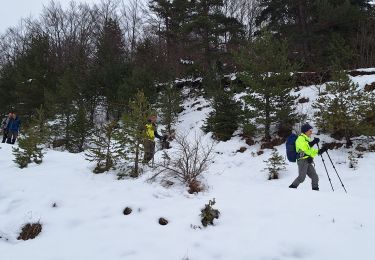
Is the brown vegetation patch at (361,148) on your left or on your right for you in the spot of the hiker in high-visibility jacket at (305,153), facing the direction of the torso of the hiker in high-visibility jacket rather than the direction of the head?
on your left

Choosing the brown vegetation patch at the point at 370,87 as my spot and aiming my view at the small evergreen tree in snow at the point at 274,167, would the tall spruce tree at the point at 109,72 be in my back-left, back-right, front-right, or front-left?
front-right

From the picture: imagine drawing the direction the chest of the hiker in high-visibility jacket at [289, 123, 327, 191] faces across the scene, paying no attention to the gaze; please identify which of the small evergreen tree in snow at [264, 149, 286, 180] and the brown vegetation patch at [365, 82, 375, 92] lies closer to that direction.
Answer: the brown vegetation patch

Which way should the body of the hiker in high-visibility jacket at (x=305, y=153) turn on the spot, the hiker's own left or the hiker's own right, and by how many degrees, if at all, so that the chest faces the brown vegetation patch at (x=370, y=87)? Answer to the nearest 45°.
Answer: approximately 90° to the hiker's own left

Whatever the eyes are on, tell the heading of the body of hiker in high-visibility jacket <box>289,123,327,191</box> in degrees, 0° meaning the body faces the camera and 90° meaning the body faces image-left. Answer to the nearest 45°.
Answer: approximately 270°

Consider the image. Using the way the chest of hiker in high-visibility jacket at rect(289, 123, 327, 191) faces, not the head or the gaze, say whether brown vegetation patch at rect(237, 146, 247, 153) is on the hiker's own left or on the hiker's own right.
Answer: on the hiker's own left

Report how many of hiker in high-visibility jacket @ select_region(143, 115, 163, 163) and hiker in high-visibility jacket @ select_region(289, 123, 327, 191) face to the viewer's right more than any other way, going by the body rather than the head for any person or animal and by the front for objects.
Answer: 2

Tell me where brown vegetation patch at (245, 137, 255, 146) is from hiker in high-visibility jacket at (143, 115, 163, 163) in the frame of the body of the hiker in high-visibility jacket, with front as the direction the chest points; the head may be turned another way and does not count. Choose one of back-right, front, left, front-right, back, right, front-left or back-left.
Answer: front-left

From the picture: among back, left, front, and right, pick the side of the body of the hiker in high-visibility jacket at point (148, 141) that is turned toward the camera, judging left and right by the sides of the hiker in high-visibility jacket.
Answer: right

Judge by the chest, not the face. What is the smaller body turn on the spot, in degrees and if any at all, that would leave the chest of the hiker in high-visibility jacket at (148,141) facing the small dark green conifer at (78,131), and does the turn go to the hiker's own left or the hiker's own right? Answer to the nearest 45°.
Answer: approximately 135° to the hiker's own left

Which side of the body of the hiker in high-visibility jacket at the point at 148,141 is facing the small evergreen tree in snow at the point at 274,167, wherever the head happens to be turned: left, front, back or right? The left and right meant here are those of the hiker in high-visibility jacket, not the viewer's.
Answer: front

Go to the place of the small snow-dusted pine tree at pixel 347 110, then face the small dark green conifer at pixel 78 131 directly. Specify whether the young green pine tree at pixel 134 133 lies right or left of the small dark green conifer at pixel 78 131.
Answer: left
